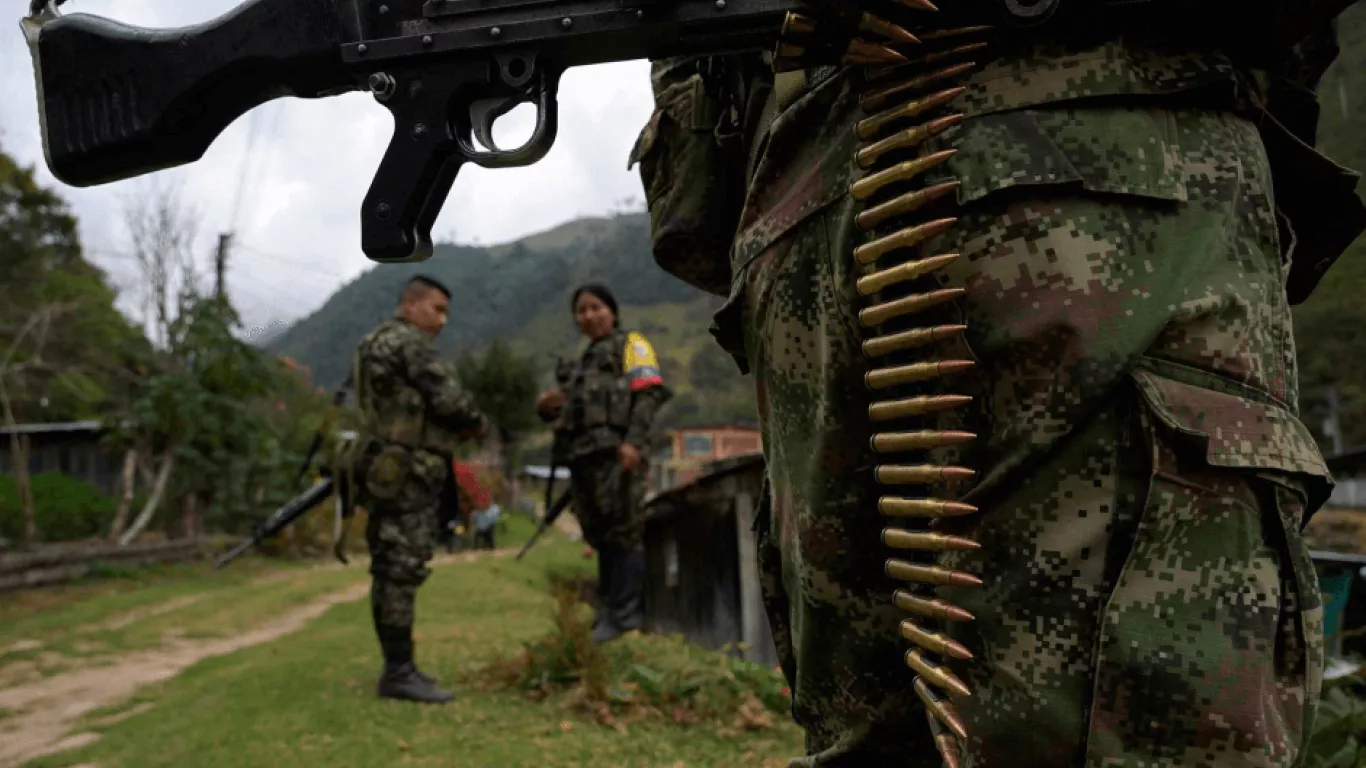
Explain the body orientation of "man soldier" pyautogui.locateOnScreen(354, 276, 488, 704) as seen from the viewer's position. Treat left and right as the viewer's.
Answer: facing to the right of the viewer

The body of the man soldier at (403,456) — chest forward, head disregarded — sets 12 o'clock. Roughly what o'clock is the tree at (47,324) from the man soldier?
The tree is roughly at 8 o'clock from the man soldier.

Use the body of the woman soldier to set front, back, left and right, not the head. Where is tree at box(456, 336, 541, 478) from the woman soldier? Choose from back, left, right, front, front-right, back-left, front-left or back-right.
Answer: back-right

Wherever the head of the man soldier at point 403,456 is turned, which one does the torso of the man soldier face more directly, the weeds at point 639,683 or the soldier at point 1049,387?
the weeds

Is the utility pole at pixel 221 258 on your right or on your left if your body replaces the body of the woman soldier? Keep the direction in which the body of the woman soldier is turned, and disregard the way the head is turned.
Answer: on your right

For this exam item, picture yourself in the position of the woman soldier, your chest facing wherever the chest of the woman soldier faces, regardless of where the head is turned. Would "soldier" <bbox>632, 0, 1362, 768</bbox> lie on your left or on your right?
on your left

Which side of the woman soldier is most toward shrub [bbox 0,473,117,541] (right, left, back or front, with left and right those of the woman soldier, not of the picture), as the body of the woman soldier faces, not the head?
right

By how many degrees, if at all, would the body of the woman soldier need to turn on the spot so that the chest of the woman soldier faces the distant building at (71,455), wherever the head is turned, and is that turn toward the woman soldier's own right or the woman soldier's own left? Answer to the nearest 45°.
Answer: approximately 90° to the woman soldier's own right

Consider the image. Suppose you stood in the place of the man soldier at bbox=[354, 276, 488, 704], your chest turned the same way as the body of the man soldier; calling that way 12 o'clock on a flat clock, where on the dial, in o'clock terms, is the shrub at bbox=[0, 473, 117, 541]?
The shrub is roughly at 8 o'clock from the man soldier.
